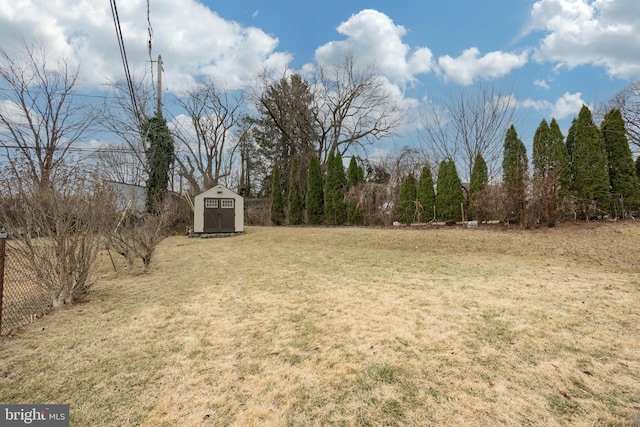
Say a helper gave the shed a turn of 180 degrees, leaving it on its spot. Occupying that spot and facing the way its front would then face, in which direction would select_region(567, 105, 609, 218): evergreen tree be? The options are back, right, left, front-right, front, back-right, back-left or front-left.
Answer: back-right

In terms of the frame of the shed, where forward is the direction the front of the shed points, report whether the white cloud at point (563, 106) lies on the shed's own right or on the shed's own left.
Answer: on the shed's own left

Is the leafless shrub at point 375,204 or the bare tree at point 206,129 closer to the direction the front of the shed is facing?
the leafless shrub

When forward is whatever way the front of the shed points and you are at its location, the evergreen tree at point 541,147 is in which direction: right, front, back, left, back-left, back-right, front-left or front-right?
front-left

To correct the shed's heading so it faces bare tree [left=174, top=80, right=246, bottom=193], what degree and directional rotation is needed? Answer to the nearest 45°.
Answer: approximately 180°

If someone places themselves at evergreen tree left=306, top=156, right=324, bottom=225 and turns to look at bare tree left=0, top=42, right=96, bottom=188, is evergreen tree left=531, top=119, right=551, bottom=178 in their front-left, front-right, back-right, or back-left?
back-left

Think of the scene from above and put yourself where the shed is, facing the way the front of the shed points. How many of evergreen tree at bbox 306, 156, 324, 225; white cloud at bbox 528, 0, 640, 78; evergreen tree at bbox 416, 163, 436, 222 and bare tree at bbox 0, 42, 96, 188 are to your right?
1

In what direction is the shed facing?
toward the camera

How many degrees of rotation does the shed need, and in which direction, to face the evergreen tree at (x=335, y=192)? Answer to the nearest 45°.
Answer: approximately 90° to its left

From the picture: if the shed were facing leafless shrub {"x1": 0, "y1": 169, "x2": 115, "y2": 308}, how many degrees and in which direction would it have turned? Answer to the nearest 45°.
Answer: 0° — it already faces it

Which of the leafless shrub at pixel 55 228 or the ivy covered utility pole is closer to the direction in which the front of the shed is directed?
the leafless shrub
